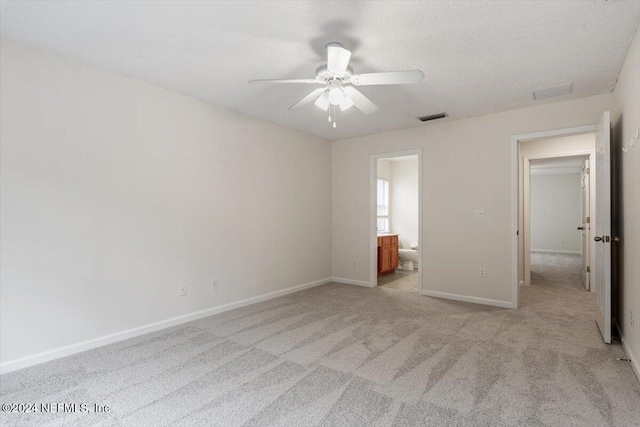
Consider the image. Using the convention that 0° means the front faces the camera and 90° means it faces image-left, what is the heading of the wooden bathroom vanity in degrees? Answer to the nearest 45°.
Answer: approximately 315°

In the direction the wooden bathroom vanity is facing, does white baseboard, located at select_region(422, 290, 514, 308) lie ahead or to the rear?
ahead

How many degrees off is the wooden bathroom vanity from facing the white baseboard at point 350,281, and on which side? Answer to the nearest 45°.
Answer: approximately 90° to its right

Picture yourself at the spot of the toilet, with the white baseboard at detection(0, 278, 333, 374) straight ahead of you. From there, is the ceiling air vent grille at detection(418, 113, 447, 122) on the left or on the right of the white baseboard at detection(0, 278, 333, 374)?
left

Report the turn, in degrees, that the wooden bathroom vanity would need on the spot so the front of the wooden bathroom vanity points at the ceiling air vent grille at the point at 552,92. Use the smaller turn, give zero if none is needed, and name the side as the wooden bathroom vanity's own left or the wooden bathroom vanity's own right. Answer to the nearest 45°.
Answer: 0° — it already faces it

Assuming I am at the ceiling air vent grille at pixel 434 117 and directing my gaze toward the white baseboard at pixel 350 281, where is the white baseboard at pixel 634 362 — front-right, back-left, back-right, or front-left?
back-left

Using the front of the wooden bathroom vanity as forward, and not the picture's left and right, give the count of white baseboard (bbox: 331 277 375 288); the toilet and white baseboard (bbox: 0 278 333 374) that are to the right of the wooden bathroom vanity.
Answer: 2

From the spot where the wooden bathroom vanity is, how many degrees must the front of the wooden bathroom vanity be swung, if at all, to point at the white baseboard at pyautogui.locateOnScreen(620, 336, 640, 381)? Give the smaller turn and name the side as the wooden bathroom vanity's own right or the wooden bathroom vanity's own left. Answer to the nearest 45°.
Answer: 0° — it already faces it

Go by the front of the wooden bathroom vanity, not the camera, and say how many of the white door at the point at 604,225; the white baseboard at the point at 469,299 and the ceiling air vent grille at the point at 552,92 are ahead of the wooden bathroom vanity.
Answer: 3

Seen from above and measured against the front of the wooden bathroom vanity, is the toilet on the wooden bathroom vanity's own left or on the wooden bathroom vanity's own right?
on the wooden bathroom vanity's own left

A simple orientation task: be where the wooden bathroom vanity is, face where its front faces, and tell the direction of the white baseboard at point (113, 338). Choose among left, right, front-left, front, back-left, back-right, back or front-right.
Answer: right
